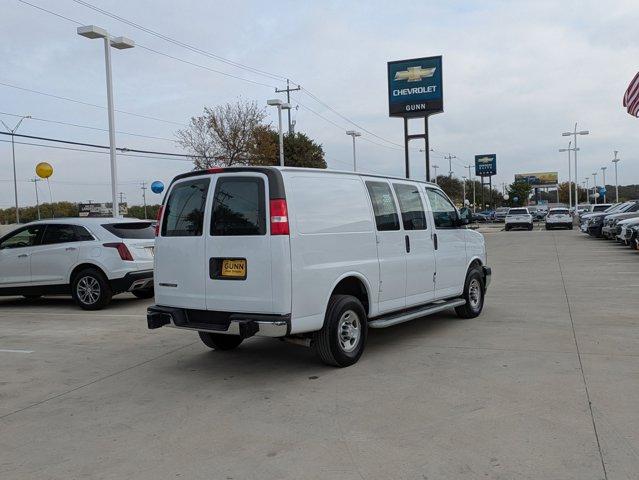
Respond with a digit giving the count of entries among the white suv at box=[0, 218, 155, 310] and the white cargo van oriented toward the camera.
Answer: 0

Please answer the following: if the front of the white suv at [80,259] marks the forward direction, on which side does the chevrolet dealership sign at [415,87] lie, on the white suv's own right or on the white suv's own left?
on the white suv's own right

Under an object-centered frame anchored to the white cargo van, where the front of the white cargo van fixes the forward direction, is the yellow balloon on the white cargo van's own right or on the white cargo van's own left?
on the white cargo van's own left

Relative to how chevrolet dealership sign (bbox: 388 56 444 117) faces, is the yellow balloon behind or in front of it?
in front

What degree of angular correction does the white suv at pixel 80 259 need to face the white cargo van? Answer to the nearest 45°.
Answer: approximately 135° to its left

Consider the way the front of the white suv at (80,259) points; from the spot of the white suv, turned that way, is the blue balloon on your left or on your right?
on your right

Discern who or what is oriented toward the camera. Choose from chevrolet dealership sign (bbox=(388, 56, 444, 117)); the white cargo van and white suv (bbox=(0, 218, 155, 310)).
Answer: the chevrolet dealership sign

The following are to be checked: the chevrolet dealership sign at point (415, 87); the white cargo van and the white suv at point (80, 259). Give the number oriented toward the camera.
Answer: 1

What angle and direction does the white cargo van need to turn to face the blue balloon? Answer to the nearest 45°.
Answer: approximately 45° to its left

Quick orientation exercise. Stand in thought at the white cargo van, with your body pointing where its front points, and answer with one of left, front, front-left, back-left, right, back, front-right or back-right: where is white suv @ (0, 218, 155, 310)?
left

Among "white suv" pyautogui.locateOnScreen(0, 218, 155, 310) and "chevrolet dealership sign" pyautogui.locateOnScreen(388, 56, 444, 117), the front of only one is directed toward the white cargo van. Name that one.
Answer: the chevrolet dealership sign

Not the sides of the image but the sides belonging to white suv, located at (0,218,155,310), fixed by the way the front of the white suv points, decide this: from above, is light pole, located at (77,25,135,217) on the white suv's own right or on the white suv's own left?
on the white suv's own right

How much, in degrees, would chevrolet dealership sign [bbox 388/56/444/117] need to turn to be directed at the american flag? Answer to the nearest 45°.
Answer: approximately 45° to its left

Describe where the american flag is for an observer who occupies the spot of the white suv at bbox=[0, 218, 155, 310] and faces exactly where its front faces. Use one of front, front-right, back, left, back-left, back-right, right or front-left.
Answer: back-right

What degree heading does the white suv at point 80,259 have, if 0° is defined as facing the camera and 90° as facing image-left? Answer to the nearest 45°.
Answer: approximately 135°

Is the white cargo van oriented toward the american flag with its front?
yes

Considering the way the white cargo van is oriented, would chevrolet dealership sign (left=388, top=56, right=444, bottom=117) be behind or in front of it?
in front
